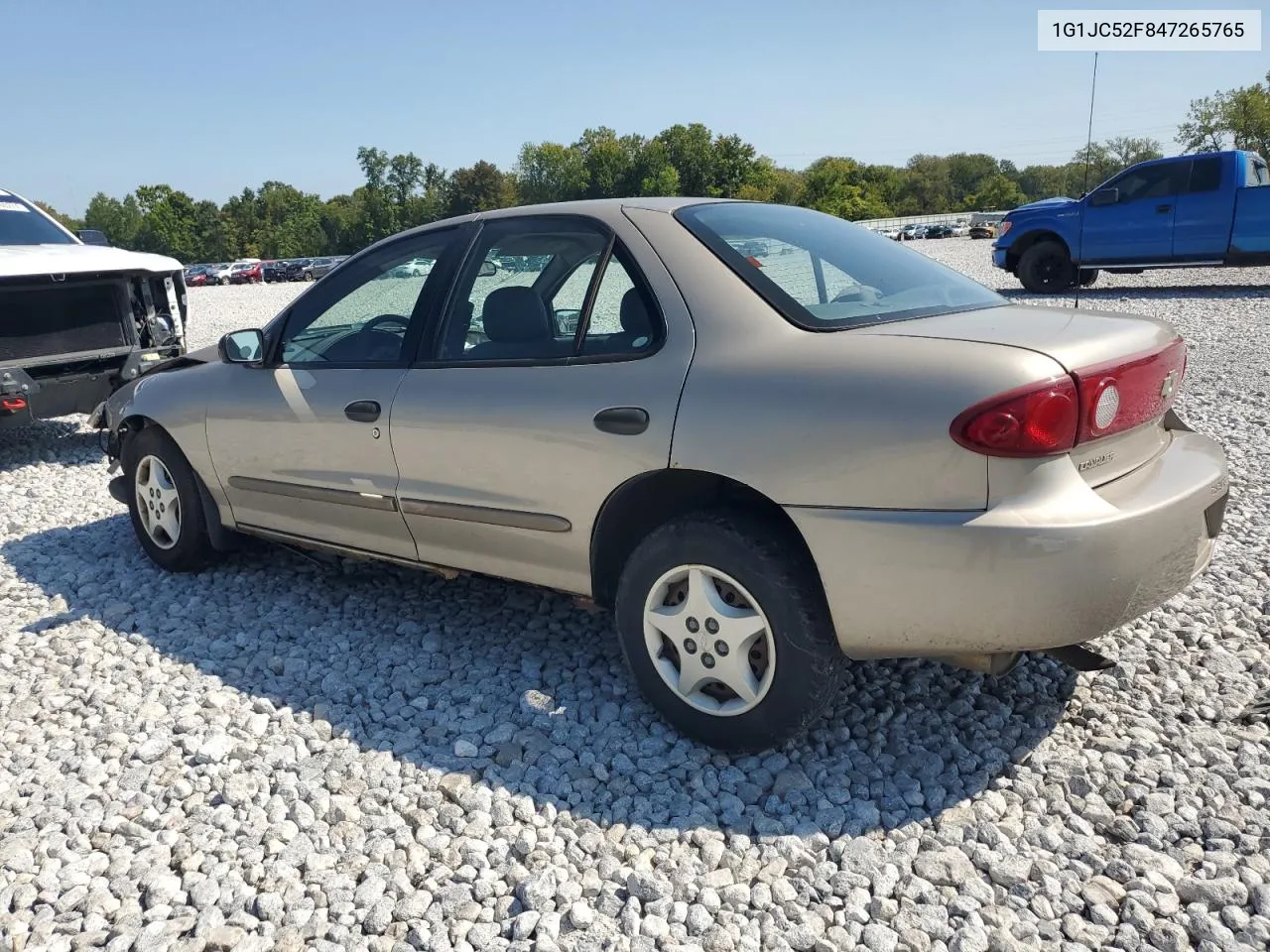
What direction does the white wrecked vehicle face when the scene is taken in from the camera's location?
facing the viewer and to the right of the viewer

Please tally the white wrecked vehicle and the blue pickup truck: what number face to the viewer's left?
1

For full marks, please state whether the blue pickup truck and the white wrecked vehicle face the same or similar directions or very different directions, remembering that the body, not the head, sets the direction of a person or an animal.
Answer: very different directions

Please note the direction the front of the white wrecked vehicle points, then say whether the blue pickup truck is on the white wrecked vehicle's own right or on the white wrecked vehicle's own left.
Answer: on the white wrecked vehicle's own left

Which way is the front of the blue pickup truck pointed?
to the viewer's left
